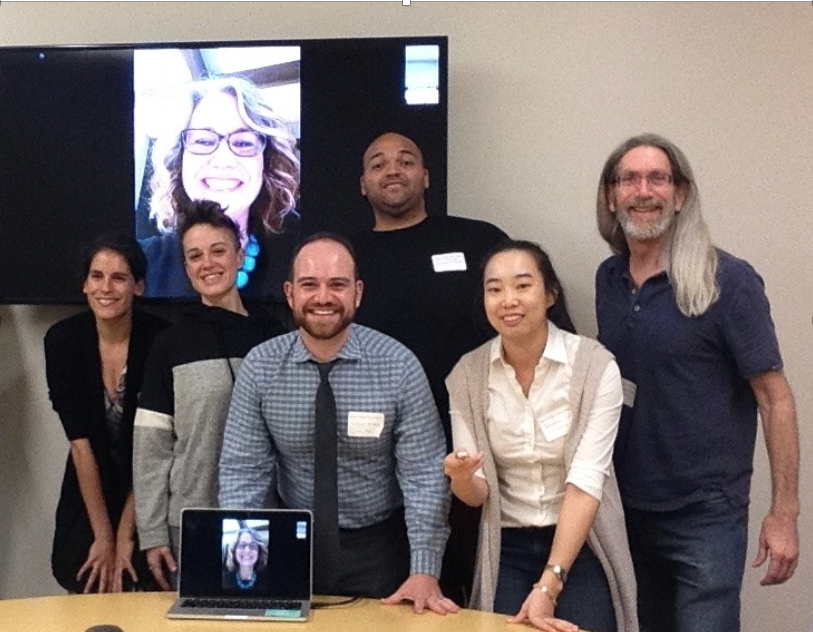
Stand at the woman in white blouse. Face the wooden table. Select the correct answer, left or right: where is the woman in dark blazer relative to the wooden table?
right

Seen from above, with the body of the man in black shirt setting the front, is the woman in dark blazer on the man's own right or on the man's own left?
on the man's own right

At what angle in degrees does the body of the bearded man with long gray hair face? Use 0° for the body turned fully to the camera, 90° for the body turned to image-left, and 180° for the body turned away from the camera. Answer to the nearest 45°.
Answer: approximately 45°
